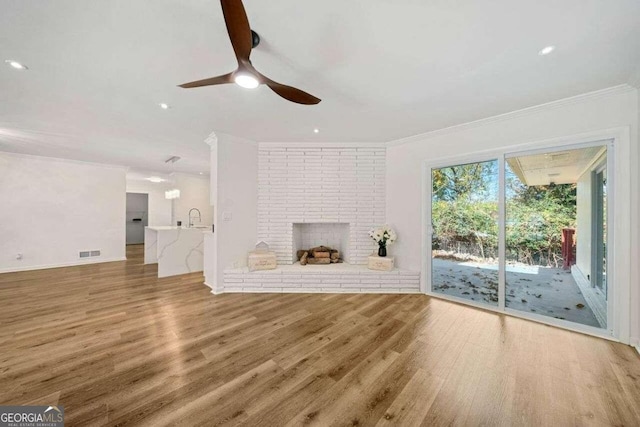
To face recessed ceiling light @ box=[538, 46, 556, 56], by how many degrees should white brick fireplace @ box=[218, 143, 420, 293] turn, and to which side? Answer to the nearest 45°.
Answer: approximately 45° to its left

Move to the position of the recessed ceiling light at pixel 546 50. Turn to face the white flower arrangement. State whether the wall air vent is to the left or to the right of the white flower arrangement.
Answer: left

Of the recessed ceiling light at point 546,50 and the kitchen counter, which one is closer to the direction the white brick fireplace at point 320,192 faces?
the recessed ceiling light

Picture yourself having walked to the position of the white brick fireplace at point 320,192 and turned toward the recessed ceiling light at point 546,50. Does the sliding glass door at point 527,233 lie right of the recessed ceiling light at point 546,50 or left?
left

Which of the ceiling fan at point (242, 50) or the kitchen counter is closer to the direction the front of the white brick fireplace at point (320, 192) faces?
the ceiling fan

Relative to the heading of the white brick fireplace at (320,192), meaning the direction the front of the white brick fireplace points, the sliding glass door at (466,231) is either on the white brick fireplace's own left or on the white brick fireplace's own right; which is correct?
on the white brick fireplace's own left
